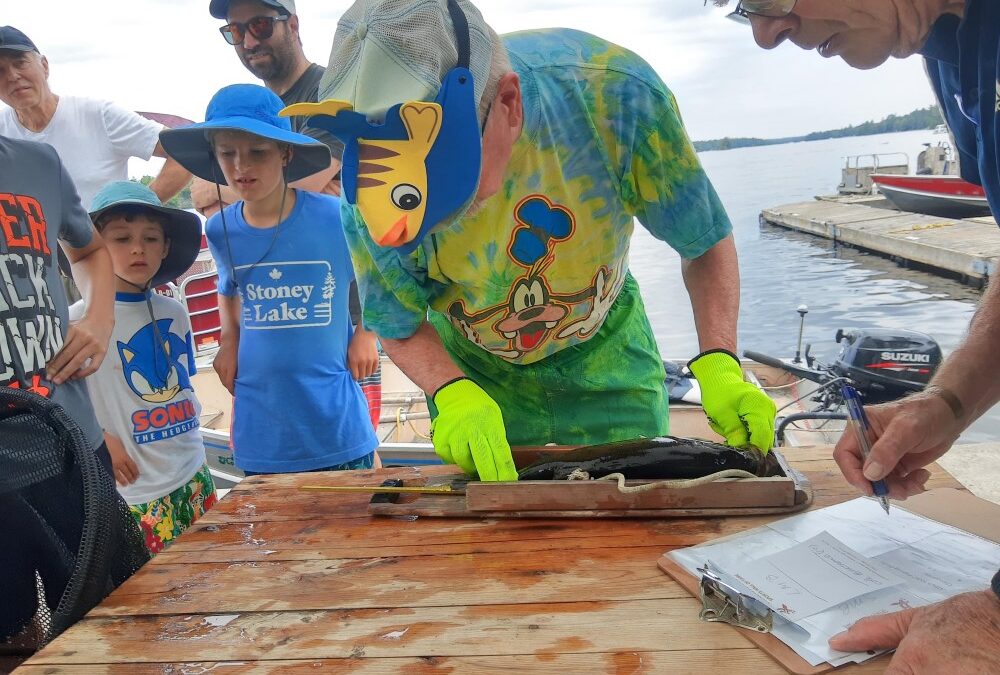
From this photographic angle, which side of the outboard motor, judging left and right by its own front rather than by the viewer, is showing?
left

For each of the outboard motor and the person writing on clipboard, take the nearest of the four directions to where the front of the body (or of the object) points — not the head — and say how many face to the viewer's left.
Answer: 2

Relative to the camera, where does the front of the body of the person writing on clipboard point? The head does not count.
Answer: to the viewer's left

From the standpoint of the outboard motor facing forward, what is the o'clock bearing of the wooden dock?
The wooden dock is roughly at 3 o'clock from the outboard motor.

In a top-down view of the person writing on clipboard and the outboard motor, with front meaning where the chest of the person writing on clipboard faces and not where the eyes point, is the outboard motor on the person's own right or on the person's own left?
on the person's own right

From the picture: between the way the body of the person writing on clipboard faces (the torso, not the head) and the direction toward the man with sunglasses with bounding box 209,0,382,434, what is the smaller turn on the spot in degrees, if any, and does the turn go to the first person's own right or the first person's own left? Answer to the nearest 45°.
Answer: approximately 45° to the first person's own right

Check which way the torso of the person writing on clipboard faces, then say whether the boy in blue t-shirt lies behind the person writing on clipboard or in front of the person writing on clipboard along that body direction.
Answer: in front

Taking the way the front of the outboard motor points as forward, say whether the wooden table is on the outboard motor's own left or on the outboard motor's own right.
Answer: on the outboard motor's own left

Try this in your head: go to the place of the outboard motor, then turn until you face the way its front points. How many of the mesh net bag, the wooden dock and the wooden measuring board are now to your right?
1

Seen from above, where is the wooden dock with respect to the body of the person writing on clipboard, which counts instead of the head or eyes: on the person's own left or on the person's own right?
on the person's own right

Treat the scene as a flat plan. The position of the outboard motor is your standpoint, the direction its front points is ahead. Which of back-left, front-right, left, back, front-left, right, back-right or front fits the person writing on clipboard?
left

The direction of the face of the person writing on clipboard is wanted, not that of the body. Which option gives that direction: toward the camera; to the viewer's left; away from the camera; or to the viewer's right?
to the viewer's left

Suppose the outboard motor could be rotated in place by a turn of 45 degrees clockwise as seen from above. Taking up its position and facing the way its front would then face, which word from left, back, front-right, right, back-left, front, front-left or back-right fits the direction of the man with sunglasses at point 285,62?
left
